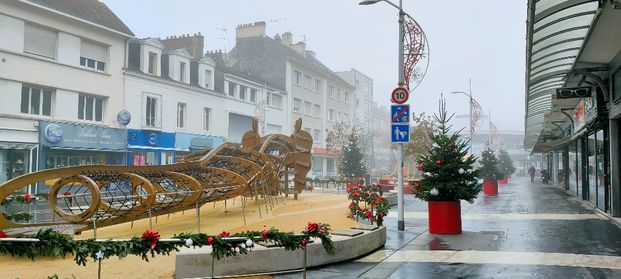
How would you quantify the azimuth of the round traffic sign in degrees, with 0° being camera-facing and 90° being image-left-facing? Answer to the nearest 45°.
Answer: approximately 0°

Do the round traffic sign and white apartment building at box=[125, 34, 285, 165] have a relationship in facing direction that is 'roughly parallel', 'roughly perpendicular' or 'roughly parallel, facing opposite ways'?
roughly perpendicular

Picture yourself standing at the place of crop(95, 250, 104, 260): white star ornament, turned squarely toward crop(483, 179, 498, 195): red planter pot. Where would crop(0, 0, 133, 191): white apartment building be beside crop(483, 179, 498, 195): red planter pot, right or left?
left

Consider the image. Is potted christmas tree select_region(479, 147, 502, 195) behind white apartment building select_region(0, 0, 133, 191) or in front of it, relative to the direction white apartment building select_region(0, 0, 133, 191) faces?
in front

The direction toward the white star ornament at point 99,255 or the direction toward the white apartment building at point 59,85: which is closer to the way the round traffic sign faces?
the white star ornament

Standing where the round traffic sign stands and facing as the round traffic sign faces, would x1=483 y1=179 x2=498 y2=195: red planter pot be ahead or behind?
behind

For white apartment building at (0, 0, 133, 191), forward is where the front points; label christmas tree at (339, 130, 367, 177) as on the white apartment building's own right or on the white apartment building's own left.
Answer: on the white apartment building's own left

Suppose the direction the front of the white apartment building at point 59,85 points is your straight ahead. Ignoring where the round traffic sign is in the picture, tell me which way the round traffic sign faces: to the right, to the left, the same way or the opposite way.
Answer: to the right

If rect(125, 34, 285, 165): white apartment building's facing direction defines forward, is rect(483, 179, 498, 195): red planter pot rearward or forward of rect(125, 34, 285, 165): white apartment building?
forward

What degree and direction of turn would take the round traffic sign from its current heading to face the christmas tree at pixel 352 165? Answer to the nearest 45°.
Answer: approximately 180°

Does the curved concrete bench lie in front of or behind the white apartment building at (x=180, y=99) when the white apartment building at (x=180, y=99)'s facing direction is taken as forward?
in front

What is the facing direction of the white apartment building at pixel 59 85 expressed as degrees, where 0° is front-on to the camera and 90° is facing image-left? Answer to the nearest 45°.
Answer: approximately 315°

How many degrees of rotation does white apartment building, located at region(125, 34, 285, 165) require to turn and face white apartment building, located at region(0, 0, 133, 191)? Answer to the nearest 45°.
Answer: approximately 90° to its right

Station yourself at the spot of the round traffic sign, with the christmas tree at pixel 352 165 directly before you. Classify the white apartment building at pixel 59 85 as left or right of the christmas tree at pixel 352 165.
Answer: left
